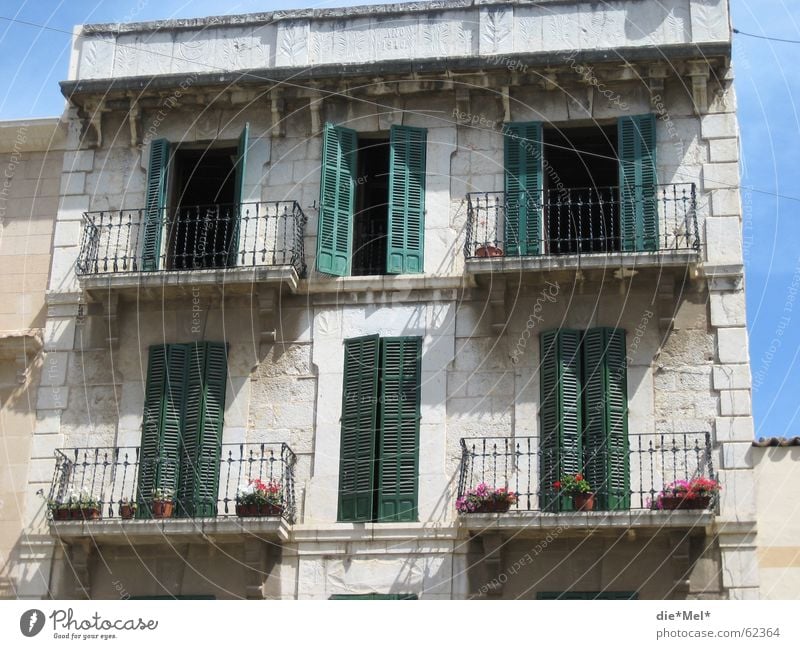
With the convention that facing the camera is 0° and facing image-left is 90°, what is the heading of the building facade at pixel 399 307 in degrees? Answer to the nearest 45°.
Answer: approximately 0°
